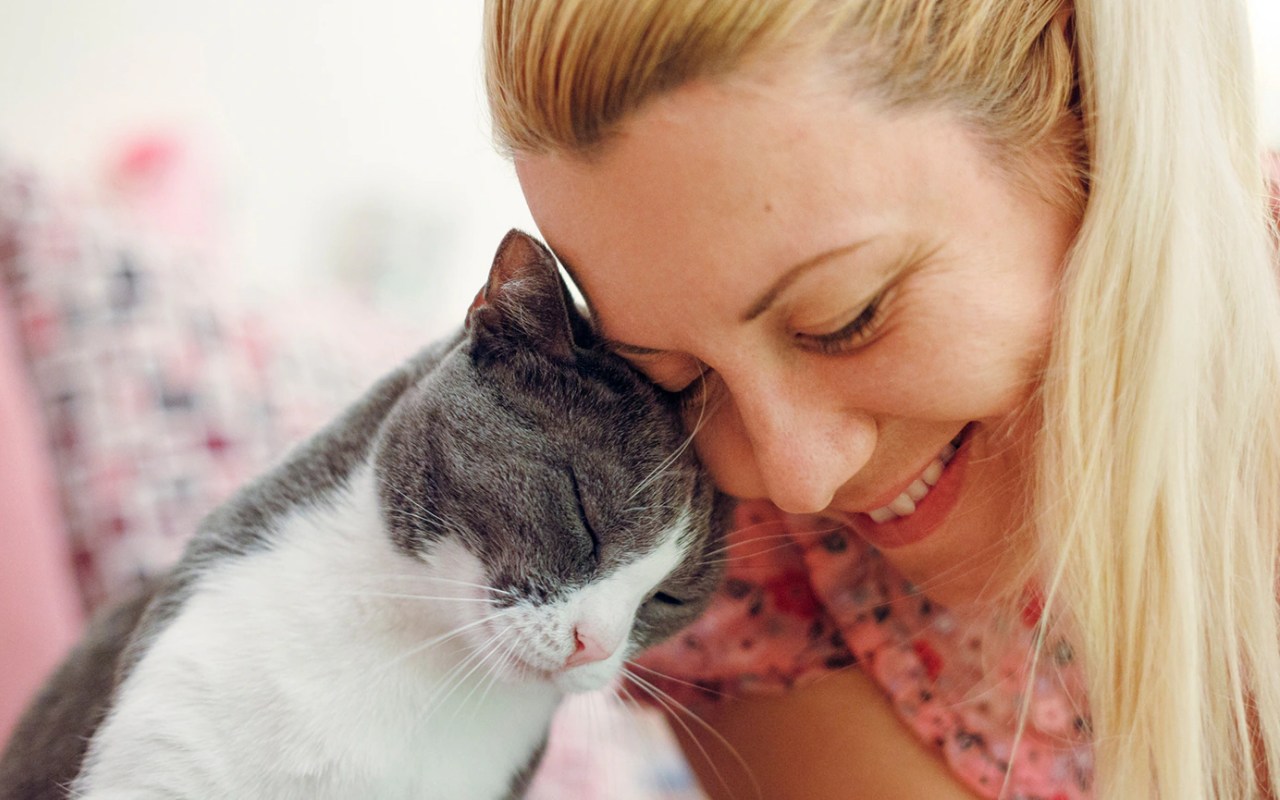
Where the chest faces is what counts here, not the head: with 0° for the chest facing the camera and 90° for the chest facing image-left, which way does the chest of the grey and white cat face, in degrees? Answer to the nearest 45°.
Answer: approximately 315°

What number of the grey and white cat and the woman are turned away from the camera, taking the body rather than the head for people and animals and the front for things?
0

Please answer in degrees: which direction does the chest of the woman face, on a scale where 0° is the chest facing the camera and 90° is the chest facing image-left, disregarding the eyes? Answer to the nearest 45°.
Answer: approximately 45°

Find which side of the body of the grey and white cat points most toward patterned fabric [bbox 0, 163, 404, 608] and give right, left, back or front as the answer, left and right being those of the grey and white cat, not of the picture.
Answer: back

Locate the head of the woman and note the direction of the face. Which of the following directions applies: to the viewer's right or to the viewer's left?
to the viewer's left

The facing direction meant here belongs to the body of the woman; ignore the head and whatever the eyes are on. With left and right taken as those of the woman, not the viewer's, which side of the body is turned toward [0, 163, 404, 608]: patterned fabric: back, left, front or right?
right
